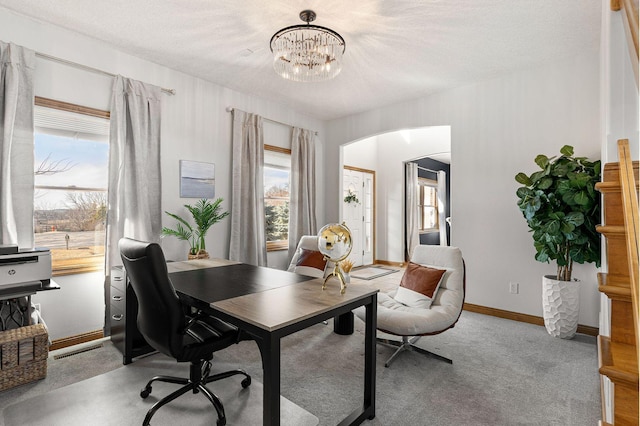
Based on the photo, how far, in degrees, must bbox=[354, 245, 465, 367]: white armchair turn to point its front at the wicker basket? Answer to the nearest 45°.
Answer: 0° — it already faces it

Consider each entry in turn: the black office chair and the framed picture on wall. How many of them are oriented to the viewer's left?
0

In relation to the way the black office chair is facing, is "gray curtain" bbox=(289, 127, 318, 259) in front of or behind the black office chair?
in front

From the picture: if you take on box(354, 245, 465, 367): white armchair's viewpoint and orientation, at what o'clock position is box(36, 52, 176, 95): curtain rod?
The curtain rod is roughly at 1 o'clock from the white armchair.

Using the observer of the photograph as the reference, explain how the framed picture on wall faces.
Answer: facing the viewer and to the right of the viewer

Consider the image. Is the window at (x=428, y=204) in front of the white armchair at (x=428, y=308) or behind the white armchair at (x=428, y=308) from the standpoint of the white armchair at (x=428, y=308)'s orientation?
behind

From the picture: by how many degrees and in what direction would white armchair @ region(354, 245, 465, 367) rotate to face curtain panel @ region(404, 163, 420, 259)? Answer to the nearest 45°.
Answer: approximately 135° to its right

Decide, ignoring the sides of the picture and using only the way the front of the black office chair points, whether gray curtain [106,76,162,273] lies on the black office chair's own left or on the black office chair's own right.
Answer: on the black office chair's own left

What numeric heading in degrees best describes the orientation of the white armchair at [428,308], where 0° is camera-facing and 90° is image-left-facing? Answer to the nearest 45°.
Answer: approximately 45°

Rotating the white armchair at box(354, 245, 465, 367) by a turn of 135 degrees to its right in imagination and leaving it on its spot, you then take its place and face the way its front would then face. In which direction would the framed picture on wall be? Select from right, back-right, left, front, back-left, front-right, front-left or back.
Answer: left

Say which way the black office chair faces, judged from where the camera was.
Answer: facing away from the viewer and to the right of the viewer

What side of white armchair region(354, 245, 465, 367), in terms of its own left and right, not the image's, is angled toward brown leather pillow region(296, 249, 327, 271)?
right

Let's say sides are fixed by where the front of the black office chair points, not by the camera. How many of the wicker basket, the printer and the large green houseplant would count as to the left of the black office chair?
2

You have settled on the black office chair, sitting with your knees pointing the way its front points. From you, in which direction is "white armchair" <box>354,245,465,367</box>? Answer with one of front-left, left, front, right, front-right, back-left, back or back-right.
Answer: front-right

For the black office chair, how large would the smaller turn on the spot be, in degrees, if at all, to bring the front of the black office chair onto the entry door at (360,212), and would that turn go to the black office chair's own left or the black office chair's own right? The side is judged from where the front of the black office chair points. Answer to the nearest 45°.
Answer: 0° — it already faces it
